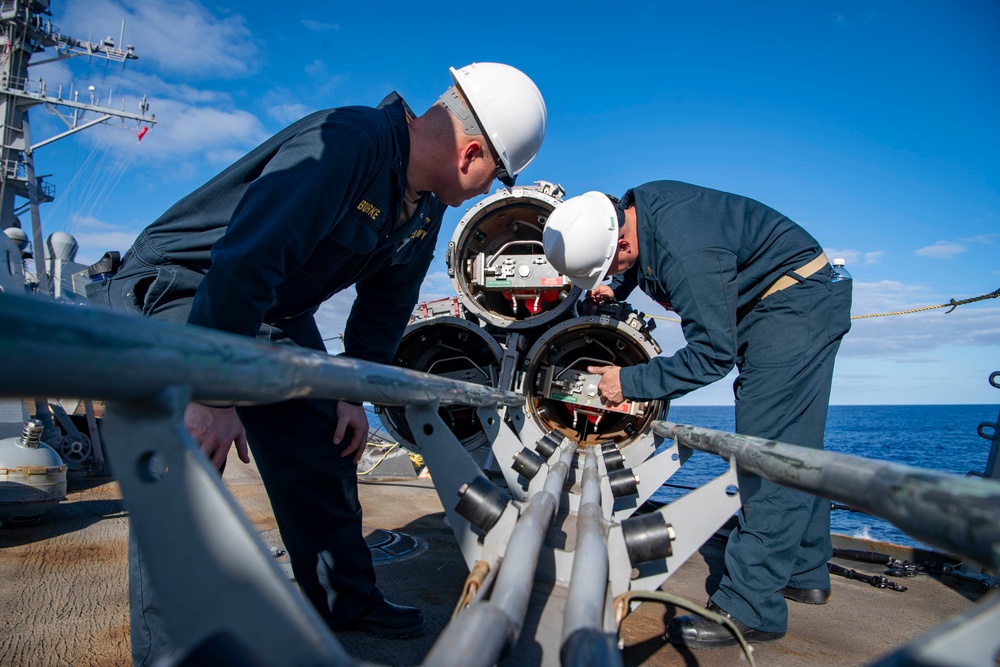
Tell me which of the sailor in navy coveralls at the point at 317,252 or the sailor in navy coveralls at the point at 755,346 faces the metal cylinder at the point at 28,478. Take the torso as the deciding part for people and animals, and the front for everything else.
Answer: the sailor in navy coveralls at the point at 755,346

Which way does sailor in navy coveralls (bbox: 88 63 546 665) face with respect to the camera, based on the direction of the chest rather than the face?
to the viewer's right

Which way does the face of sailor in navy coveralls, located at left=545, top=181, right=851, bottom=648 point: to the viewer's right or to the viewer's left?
to the viewer's left

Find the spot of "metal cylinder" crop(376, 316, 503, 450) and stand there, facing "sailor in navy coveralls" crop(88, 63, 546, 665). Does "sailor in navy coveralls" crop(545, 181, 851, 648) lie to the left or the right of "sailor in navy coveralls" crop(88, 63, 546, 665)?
left

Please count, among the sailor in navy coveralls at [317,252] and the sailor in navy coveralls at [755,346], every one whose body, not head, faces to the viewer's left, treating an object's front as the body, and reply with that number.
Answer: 1

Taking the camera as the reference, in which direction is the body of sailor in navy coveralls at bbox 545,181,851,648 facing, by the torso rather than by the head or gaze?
to the viewer's left

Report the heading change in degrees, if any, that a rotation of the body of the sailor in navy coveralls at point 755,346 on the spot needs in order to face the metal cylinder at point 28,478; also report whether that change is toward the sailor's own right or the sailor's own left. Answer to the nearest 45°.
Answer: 0° — they already face it

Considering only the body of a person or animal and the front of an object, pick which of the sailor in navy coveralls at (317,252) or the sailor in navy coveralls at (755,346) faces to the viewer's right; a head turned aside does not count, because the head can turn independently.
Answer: the sailor in navy coveralls at (317,252)

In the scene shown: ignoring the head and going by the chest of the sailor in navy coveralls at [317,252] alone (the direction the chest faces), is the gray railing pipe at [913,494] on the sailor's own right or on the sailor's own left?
on the sailor's own right

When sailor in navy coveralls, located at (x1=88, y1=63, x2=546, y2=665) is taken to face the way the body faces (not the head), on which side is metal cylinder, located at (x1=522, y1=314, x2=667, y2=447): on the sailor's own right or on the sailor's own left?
on the sailor's own left

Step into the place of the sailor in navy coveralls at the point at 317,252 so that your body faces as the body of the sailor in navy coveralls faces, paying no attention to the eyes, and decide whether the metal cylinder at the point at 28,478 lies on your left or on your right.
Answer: on your left
